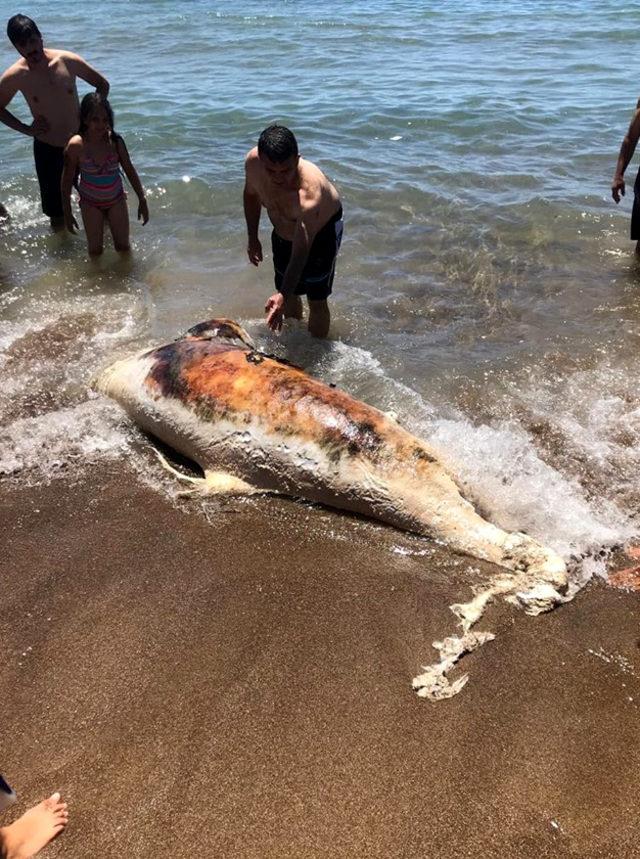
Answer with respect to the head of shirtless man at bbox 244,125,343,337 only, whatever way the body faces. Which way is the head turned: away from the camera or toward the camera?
toward the camera

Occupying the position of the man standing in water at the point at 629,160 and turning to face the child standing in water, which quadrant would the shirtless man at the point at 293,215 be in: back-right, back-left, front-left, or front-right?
front-left

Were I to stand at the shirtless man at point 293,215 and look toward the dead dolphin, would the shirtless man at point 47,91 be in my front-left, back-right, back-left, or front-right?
back-right

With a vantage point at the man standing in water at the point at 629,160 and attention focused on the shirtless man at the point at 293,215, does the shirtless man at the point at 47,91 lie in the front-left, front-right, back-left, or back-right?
front-right

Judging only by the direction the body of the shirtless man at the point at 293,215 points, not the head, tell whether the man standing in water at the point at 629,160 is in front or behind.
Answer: behind

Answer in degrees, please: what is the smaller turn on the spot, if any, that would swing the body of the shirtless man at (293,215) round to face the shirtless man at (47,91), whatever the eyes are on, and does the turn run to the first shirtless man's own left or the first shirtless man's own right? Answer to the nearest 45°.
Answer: approximately 90° to the first shirtless man's own right

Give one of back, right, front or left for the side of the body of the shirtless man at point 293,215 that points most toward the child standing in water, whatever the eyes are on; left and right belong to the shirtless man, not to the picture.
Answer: right

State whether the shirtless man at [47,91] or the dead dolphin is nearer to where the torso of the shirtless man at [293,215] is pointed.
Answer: the dead dolphin

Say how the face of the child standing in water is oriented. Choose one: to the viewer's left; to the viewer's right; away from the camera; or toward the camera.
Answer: toward the camera

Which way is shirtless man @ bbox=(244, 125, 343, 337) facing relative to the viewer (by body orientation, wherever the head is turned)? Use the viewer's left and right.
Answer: facing the viewer and to the left of the viewer
